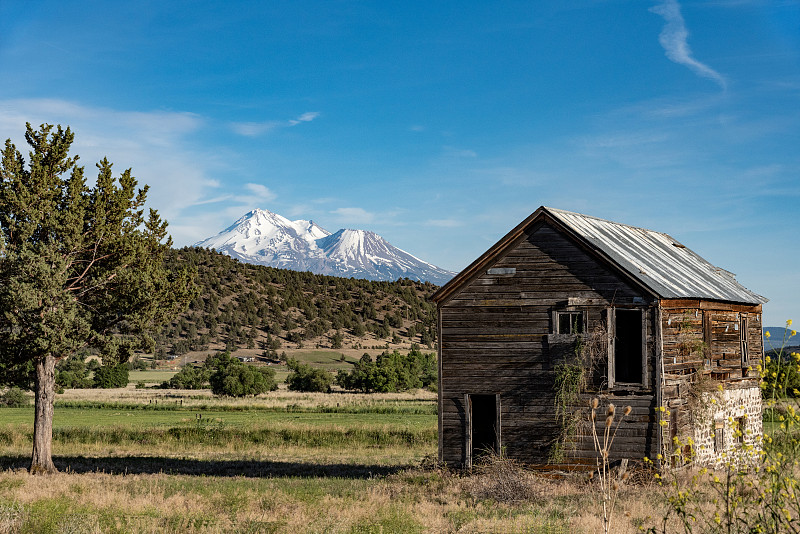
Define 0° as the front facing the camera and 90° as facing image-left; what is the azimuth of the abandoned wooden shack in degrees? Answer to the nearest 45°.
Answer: approximately 45°

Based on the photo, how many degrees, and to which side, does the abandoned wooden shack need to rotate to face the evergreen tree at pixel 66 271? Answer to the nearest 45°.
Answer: approximately 45° to its right
